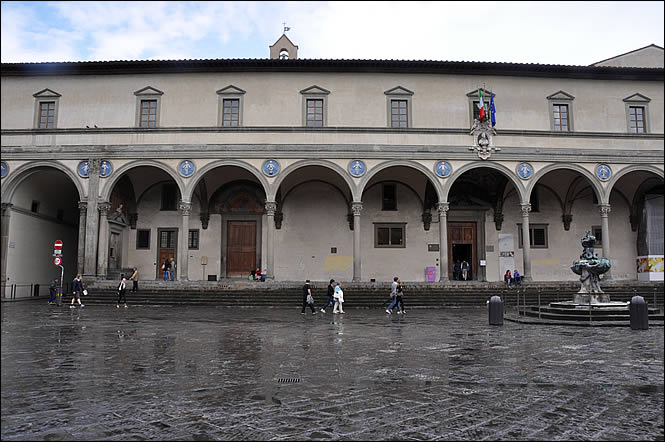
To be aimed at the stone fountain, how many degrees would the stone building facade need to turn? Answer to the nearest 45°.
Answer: approximately 45° to its left

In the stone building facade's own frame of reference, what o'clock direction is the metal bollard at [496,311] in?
The metal bollard is roughly at 11 o'clock from the stone building facade.

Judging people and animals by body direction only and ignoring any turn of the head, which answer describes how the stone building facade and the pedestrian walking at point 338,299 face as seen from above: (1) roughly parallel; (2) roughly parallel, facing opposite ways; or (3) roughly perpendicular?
roughly perpendicular

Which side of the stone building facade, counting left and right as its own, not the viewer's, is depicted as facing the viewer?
front
